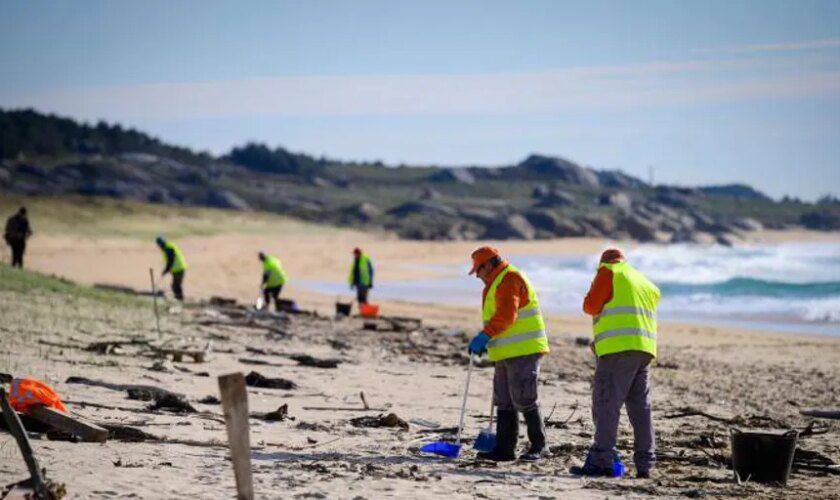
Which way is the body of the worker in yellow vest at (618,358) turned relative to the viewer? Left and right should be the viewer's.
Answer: facing away from the viewer and to the left of the viewer

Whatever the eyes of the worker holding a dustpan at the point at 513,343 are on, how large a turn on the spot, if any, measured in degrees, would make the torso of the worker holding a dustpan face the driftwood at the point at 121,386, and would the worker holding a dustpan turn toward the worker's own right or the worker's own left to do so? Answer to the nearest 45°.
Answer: approximately 45° to the worker's own right

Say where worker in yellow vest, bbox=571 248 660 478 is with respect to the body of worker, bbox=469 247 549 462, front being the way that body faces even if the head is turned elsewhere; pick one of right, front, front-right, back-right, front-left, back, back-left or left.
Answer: back-left

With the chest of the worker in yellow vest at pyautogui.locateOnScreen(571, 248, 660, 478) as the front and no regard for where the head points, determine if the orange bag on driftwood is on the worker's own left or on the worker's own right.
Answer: on the worker's own left

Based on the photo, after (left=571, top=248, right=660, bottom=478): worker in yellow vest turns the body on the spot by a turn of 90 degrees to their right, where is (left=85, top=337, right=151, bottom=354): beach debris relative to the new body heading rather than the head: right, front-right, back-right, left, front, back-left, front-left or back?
left

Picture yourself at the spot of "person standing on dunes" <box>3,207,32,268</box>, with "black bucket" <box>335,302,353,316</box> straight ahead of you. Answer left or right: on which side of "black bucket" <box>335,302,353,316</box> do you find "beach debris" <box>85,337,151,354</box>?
right

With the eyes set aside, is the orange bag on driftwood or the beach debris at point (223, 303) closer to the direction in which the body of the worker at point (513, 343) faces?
the orange bag on driftwood

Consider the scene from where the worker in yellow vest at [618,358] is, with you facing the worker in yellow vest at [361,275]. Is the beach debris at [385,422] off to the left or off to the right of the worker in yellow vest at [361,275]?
left

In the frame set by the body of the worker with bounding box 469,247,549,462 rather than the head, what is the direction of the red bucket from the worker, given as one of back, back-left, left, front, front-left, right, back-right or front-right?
right

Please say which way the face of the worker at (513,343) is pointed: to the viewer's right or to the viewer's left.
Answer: to the viewer's left
